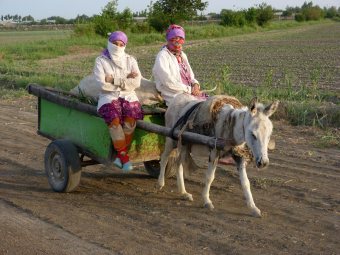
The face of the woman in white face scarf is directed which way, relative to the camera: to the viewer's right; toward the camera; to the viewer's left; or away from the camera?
toward the camera

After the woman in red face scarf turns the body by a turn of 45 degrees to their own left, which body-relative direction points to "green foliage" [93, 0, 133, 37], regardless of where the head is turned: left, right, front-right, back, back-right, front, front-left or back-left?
left

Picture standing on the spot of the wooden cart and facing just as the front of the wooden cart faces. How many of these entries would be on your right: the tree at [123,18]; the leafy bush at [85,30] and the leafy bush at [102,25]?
0

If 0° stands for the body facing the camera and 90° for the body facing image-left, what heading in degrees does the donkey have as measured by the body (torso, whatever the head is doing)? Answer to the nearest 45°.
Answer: approximately 315°

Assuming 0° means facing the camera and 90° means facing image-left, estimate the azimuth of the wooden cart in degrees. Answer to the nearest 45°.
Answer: approximately 315°

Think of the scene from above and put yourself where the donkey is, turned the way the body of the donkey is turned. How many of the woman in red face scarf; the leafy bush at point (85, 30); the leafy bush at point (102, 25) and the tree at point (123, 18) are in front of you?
0

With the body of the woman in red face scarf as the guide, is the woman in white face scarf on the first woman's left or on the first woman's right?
on the first woman's right

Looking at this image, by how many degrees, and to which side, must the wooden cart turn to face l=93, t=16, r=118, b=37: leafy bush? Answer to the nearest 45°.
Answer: approximately 135° to its left

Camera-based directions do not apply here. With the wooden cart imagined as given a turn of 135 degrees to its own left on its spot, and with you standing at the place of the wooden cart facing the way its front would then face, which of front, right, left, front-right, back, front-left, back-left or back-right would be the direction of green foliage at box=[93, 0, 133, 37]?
front

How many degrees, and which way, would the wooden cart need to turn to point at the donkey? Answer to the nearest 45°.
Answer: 0° — it already faces it

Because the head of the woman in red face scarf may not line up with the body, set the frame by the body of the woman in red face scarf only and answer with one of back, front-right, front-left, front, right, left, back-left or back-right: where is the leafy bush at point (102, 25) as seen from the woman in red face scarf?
back-left

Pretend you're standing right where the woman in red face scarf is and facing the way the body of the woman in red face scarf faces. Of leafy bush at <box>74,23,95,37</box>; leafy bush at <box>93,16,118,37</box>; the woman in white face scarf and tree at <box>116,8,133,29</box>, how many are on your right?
1

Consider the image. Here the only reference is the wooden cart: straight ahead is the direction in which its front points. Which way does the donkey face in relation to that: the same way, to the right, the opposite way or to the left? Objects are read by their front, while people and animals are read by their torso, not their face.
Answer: the same way

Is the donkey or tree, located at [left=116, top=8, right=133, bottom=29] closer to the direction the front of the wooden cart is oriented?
the donkey

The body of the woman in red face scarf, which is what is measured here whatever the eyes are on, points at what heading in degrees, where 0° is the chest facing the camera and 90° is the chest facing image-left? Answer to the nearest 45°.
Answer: approximately 315°

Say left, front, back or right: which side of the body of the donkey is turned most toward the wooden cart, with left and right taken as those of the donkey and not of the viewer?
back

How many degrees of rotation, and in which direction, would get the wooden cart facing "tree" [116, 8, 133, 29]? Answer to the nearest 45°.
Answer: approximately 135° to its left

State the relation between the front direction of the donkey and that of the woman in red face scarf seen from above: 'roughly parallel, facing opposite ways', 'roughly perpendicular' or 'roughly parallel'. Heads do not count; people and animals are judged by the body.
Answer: roughly parallel
